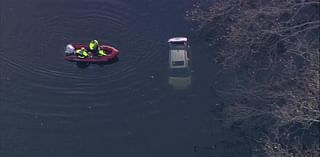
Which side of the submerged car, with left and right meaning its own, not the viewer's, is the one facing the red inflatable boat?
right

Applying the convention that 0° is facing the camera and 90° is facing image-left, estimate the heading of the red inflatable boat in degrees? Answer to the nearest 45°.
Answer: approximately 270°

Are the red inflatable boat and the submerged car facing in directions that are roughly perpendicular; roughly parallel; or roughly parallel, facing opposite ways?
roughly perpendicular

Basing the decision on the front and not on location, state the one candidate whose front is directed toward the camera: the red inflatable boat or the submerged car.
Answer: the submerged car

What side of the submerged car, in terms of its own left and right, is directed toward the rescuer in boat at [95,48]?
right

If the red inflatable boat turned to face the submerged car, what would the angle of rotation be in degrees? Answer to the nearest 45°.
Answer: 0° — it already faces it

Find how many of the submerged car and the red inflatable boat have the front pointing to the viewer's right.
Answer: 1

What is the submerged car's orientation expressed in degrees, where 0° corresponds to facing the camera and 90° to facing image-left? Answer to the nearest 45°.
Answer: approximately 0°

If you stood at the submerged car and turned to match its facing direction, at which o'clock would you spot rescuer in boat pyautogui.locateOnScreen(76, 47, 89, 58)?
The rescuer in boat is roughly at 3 o'clock from the submerged car.
